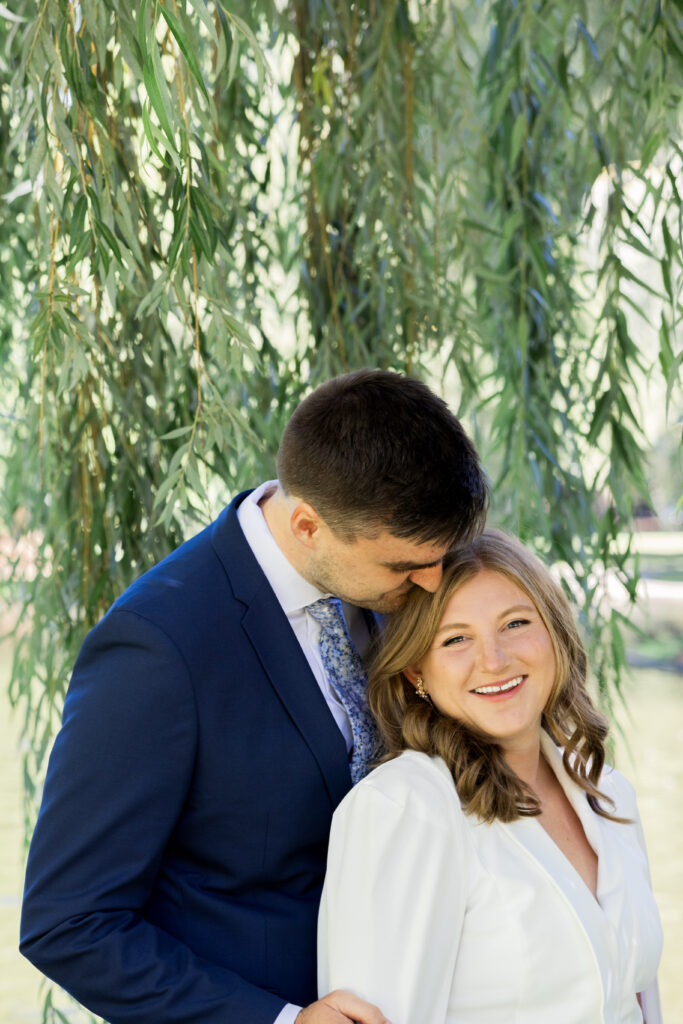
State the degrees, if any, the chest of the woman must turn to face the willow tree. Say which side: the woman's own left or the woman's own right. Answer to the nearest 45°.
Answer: approximately 135° to the woman's own left

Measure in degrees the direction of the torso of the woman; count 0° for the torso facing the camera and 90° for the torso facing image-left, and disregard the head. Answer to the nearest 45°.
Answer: approximately 315°
